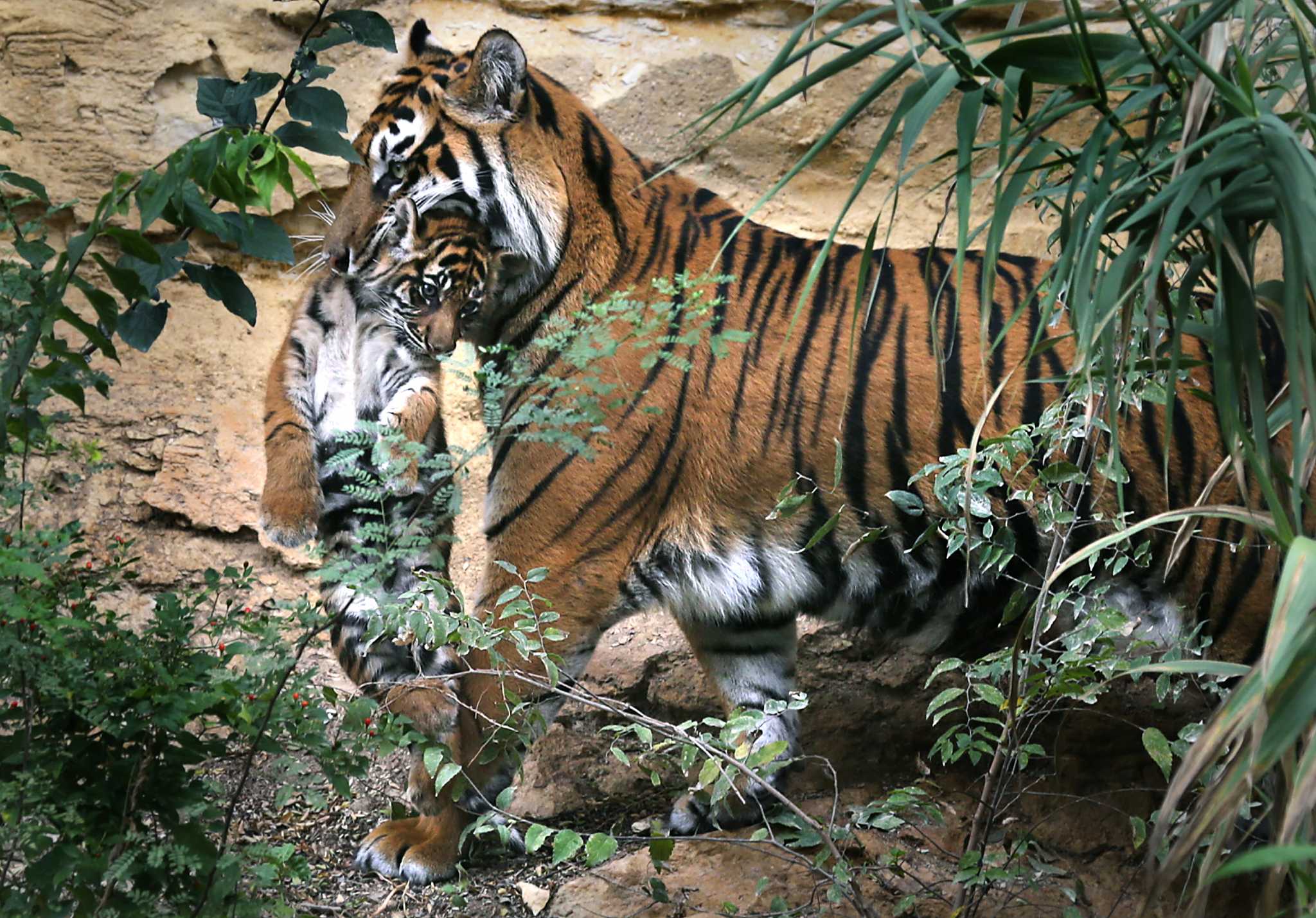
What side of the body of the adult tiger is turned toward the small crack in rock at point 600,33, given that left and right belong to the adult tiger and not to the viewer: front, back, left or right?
right

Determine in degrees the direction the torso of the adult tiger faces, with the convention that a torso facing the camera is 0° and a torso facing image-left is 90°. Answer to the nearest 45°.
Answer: approximately 90°

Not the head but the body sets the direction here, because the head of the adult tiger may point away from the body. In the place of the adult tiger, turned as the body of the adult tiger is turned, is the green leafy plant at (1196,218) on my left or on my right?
on my left

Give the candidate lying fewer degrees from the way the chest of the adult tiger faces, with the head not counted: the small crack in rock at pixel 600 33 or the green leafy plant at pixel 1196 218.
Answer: the small crack in rock
